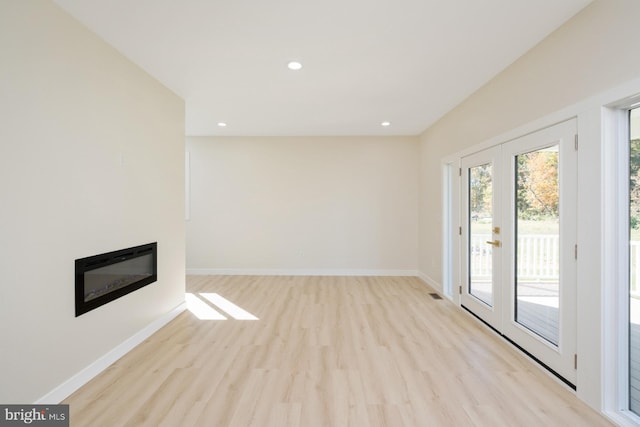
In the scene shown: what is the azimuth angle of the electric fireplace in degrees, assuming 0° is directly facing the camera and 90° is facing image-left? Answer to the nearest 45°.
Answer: approximately 315°

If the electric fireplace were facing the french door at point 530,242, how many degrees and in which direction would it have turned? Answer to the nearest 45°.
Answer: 0° — it already faces it

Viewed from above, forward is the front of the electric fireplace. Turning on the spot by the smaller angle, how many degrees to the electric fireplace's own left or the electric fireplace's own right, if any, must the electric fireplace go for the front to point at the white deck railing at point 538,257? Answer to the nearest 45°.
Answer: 0° — it already faces it
